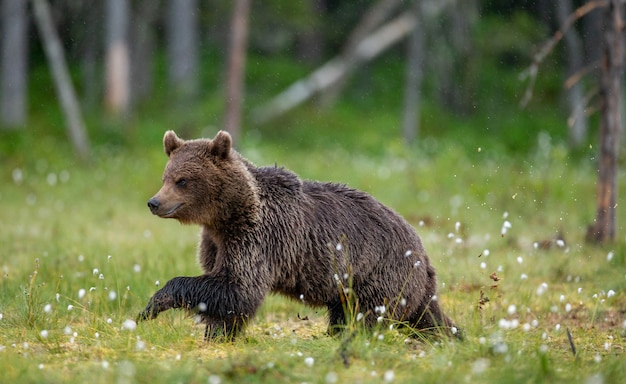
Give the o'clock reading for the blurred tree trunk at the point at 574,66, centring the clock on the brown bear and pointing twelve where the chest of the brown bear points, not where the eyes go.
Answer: The blurred tree trunk is roughly at 4 o'clock from the brown bear.

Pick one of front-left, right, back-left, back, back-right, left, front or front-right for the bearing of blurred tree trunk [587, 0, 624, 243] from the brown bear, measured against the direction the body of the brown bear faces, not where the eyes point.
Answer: back-right

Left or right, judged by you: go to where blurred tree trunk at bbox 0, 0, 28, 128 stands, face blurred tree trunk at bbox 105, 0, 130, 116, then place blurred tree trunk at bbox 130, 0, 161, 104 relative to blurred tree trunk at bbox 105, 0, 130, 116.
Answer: left

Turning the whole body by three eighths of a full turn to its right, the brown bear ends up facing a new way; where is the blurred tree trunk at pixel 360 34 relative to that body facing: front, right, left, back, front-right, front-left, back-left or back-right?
front-left

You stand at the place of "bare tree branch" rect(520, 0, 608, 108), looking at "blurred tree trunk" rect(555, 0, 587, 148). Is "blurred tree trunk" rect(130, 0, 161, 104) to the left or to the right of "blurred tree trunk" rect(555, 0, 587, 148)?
left

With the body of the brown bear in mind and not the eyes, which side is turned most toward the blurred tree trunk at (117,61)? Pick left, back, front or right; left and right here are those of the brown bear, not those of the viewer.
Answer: right

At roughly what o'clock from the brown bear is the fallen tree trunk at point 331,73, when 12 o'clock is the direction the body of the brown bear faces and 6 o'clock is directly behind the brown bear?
The fallen tree trunk is roughly at 3 o'clock from the brown bear.

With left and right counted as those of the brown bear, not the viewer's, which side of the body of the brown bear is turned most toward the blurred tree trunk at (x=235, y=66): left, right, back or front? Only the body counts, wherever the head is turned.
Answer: right

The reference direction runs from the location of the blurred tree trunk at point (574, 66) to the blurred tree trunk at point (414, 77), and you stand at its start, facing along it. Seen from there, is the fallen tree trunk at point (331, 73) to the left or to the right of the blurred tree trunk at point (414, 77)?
right

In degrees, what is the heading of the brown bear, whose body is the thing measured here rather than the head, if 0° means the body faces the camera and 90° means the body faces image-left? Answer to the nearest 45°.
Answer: approximately 90°
